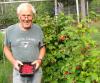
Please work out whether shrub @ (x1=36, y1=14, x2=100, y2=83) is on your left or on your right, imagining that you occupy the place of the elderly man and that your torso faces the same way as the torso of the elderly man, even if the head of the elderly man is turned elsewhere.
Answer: on your left

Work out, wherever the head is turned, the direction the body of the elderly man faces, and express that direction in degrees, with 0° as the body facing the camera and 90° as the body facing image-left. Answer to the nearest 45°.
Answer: approximately 0°
